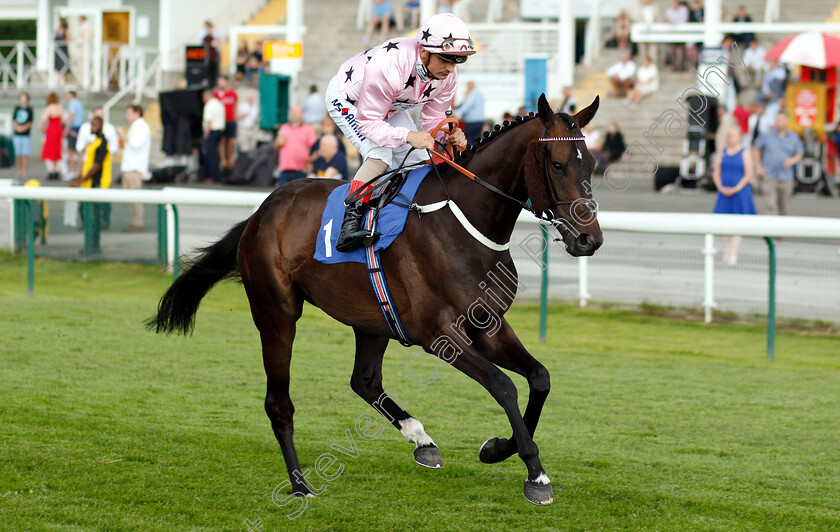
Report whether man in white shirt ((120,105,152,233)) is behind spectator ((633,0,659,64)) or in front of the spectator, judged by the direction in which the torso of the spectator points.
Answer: in front

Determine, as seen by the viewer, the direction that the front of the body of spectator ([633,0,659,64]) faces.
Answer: toward the camera

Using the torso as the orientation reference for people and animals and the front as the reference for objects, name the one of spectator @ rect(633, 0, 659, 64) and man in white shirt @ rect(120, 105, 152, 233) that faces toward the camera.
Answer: the spectator

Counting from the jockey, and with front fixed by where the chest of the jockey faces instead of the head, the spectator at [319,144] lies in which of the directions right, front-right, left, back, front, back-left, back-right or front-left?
back-left

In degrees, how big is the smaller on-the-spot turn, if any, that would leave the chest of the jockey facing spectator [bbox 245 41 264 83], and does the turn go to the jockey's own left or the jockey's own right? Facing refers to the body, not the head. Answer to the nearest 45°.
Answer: approximately 135° to the jockey's own left

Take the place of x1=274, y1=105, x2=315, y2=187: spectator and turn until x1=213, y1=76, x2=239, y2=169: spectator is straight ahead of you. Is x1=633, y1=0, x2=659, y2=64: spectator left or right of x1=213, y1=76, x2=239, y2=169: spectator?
right

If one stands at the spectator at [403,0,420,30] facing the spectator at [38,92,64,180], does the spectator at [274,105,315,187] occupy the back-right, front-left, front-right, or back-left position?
front-left

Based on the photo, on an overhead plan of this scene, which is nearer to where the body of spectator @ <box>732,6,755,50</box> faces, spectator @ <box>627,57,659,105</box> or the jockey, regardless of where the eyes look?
the jockey

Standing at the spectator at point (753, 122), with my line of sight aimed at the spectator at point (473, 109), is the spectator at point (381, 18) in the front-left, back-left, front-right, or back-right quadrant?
front-right

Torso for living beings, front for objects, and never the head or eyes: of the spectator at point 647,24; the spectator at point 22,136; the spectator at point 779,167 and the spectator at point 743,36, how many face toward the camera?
4

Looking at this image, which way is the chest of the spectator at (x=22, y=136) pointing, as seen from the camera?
toward the camera

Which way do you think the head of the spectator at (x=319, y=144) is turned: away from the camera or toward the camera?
toward the camera

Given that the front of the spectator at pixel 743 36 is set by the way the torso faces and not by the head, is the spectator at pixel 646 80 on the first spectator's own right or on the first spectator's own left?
on the first spectator's own right
